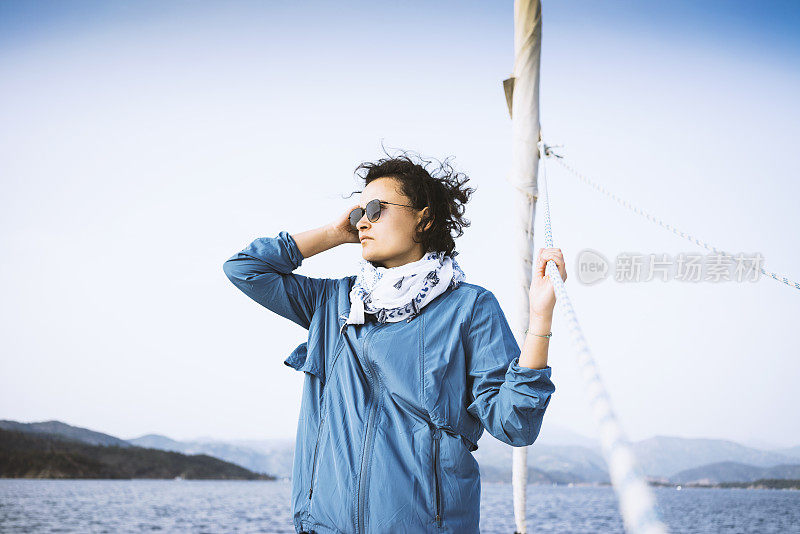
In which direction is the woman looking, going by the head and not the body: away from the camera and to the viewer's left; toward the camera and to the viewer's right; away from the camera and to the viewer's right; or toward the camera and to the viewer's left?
toward the camera and to the viewer's left

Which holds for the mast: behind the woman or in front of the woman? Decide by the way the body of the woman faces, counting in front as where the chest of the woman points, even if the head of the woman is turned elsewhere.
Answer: behind

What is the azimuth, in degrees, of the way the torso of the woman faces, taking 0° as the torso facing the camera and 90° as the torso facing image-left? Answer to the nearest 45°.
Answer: approximately 45°
